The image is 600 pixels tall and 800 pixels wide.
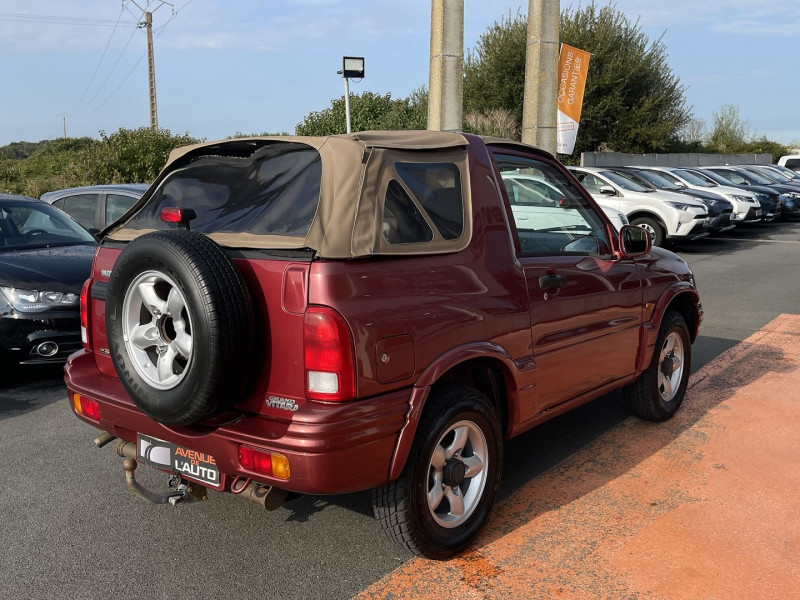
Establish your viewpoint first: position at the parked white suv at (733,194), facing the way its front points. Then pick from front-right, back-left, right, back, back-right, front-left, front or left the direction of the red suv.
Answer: front-right

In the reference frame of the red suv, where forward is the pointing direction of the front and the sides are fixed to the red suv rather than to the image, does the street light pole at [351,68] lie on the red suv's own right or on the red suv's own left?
on the red suv's own left

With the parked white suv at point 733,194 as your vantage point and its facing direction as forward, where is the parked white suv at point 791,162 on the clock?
the parked white suv at point 791,162 is roughly at 8 o'clock from the parked white suv at point 733,194.

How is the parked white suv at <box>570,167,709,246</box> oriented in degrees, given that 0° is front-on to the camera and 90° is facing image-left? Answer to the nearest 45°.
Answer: approximately 315°

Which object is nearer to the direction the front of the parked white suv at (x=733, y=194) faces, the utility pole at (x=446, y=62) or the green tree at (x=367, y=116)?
the utility pole

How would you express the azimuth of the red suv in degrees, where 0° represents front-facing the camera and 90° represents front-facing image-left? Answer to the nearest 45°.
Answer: approximately 225°

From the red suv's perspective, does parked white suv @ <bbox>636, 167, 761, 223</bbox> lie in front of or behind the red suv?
in front

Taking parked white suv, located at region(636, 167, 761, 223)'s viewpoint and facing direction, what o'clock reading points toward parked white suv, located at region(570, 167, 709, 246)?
parked white suv, located at region(570, 167, 709, 246) is roughly at 2 o'clock from parked white suv, located at region(636, 167, 761, 223).

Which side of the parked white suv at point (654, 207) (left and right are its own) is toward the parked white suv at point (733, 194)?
left

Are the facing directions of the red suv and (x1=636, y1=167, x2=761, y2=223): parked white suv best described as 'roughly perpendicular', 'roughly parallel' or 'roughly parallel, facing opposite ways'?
roughly perpendicular

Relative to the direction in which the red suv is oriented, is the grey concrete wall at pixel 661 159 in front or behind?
in front

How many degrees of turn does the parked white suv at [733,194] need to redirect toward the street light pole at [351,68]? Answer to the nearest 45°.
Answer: approximately 90° to its right

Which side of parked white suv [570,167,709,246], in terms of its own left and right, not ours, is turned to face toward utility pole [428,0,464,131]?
back

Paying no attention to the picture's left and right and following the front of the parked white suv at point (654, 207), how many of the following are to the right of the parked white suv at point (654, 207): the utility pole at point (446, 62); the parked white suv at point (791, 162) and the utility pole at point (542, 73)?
2

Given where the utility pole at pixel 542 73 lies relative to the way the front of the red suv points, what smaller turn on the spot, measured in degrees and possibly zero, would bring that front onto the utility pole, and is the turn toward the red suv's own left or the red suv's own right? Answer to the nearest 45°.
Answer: approximately 45° to the red suv's own left
